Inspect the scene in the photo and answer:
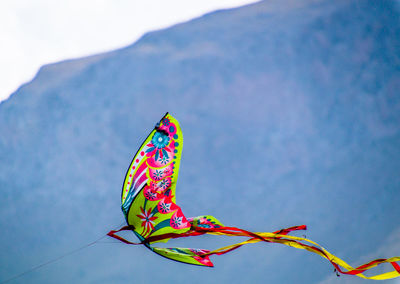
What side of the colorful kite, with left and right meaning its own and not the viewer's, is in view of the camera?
left
